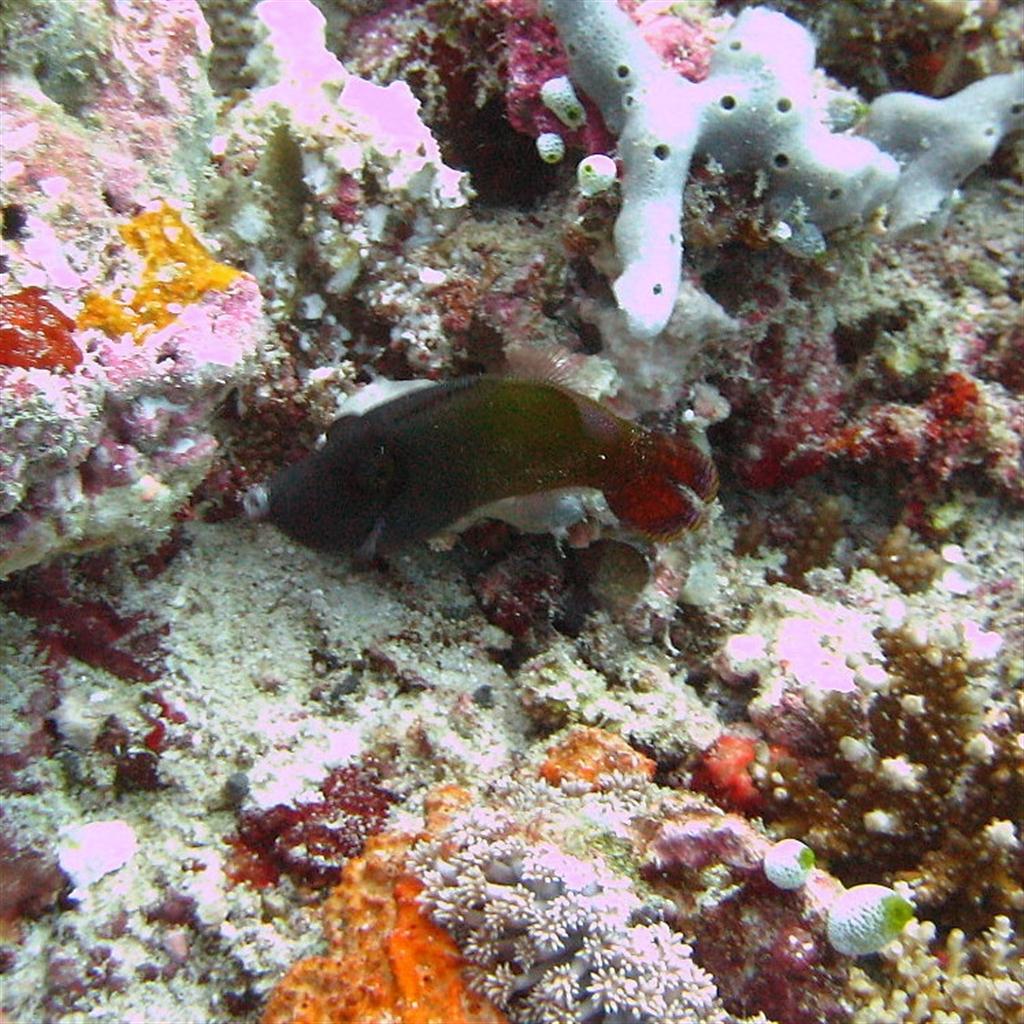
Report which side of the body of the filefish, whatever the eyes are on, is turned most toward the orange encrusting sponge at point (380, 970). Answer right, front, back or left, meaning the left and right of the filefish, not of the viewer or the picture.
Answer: left

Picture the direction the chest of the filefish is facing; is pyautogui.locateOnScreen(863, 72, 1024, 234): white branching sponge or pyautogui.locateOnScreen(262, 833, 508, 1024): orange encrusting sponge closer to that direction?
the orange encrusting sponge

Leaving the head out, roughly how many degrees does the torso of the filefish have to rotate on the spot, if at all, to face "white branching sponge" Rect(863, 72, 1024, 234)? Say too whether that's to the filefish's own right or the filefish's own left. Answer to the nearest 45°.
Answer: approximately 135° to the filefish's own right

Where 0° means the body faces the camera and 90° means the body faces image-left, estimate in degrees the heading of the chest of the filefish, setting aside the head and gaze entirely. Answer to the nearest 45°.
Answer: approximately 90°

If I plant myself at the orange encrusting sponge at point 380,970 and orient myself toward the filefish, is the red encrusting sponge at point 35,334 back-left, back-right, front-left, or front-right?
front-left

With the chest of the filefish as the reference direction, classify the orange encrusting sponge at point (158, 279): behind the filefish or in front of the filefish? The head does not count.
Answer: in front

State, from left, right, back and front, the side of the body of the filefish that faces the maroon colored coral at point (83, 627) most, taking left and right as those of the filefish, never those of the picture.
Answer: front

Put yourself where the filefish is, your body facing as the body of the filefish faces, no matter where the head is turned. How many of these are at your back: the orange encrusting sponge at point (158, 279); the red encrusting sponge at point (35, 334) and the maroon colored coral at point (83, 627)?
0
